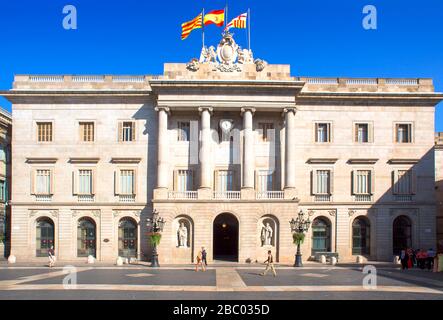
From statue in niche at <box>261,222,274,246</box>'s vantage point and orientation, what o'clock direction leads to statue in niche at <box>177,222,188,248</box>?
statue in niche at <box>177,222,188,248</box> is roughly at 3 o'clock from statue in niche at <box>261,222,274,246</box>.

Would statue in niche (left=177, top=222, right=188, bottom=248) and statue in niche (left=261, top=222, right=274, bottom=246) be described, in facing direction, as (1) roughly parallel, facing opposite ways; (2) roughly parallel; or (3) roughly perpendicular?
roughly parallel

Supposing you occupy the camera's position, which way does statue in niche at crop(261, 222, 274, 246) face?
facing the viewer

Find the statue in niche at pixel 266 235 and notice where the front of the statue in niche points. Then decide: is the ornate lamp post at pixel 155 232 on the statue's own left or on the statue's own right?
on the statue's own right

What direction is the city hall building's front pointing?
toward the camera

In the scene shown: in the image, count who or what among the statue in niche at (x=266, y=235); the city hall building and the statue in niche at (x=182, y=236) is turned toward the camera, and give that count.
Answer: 3

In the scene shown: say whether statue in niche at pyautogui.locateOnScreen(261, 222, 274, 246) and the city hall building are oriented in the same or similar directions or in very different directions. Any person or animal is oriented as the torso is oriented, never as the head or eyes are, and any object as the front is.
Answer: same or similar directions

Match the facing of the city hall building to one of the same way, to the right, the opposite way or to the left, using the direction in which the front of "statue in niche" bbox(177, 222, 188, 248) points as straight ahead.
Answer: the same way
